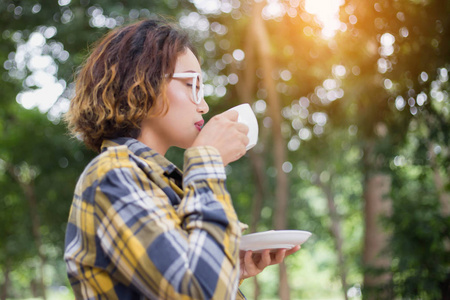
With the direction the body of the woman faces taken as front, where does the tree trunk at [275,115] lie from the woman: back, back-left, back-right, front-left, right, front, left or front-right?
left

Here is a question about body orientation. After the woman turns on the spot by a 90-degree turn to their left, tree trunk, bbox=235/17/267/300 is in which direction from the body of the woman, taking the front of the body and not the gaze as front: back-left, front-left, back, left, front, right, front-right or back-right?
front

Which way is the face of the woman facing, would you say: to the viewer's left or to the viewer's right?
to the viewer's right

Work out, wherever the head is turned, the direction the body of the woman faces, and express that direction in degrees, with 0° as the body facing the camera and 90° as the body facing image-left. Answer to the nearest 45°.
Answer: approximately 270°
